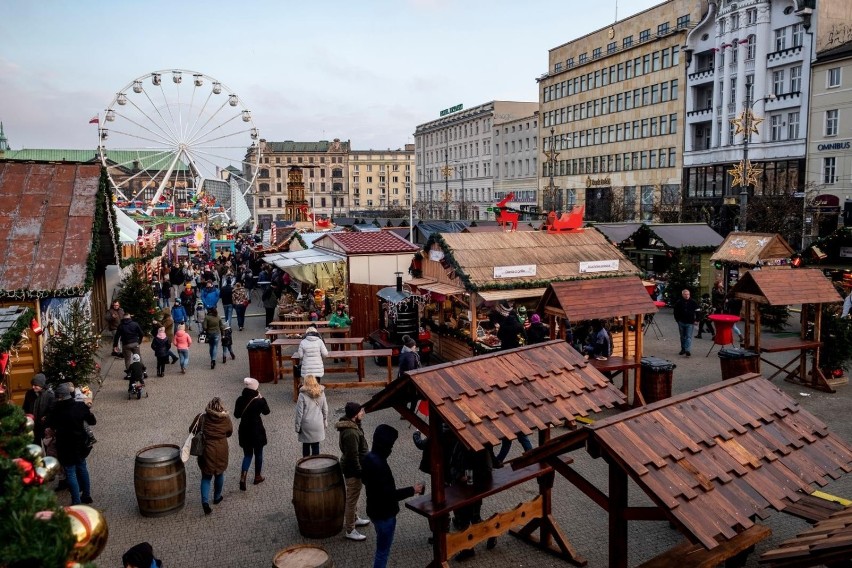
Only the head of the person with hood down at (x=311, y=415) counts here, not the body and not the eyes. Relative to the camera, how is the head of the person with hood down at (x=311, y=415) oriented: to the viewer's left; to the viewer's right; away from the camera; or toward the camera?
away from the camera

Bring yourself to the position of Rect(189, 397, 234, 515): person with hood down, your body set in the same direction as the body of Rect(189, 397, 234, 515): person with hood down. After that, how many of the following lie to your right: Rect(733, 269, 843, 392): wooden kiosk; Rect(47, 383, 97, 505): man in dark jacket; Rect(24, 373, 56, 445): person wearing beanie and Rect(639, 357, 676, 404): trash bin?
2

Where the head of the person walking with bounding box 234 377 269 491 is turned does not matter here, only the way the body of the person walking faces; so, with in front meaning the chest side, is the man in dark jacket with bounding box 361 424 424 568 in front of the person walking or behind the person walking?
behind

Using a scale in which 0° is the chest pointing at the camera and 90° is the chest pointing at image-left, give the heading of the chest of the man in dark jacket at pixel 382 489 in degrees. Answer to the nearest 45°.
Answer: approximately 270°

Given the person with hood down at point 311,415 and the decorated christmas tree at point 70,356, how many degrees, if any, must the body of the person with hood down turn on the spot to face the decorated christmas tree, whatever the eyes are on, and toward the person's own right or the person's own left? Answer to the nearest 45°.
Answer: approximately 45° to the person's own left

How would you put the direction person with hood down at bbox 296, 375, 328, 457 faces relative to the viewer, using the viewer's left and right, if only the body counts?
facing away from the viewer

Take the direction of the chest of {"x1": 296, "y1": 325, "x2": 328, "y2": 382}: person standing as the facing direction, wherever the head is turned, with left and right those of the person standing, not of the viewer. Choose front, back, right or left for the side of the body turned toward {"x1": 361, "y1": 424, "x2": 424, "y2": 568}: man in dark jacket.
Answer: back

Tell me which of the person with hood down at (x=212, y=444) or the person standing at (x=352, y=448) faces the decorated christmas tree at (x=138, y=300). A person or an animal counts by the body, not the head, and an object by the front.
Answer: the person with hood down

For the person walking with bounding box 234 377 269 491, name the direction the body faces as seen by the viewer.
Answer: away from the camera
